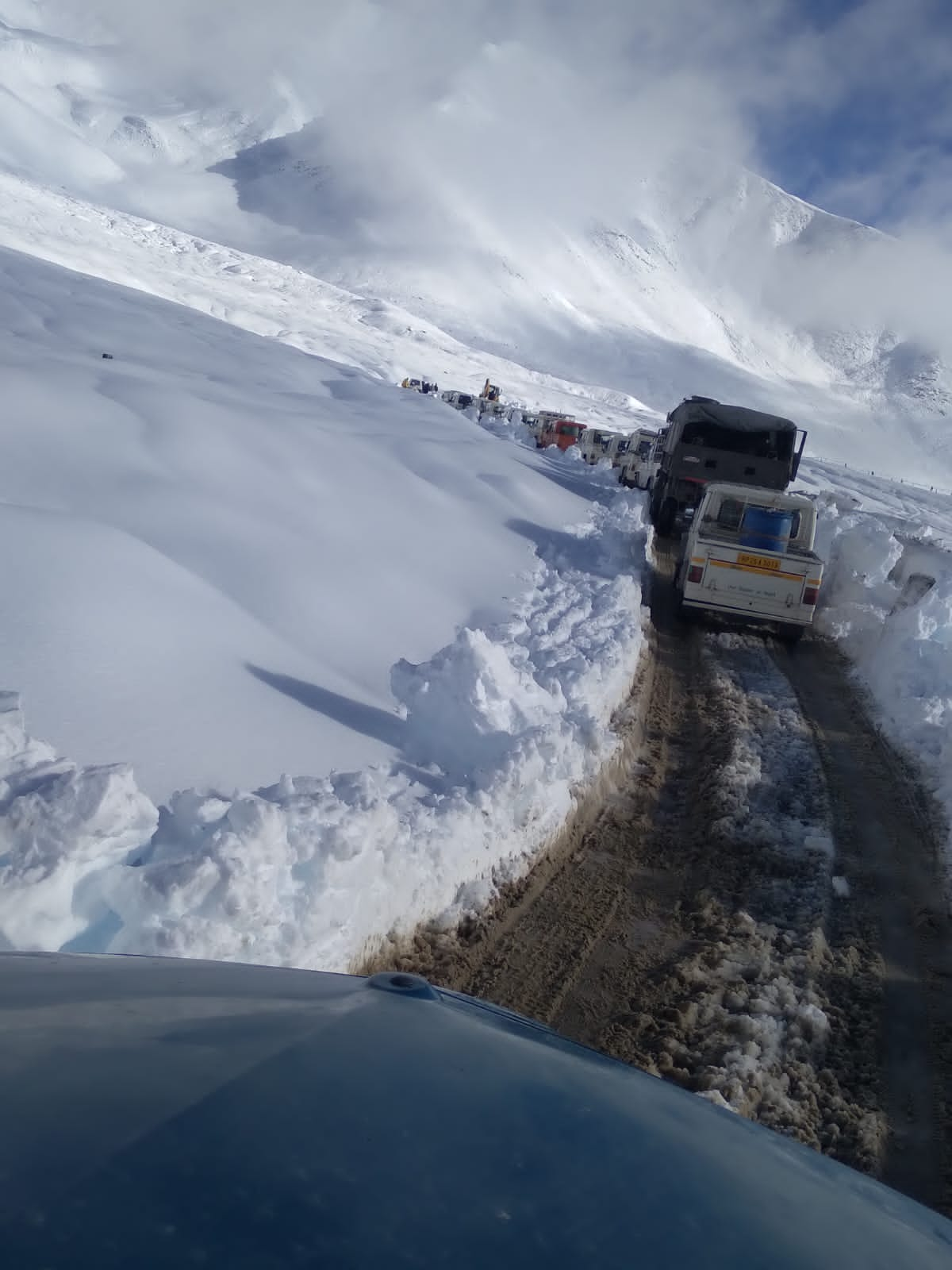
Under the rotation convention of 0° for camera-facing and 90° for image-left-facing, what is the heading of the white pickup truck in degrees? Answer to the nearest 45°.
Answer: approximately 180°

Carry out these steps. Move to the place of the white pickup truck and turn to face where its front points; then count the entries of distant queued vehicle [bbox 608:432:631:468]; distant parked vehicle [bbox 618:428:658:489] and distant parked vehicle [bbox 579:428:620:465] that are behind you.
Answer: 0

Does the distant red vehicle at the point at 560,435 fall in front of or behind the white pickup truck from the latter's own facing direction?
in front

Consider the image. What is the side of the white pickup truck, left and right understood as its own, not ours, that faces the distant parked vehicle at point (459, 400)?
front

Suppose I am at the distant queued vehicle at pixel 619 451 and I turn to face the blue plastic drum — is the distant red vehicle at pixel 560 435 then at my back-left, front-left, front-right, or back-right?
back-right

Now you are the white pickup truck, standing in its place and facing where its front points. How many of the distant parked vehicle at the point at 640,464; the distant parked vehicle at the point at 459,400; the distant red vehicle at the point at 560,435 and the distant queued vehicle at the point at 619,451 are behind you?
0

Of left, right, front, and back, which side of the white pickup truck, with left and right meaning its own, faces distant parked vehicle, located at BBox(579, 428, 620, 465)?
front

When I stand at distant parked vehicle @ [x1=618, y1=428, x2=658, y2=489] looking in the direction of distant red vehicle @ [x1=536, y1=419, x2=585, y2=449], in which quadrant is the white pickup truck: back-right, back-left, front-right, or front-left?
back-left

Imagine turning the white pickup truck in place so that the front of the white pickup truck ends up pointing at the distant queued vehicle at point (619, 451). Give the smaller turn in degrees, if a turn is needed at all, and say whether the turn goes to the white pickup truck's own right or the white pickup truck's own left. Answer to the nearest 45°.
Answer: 0° — it already faces it

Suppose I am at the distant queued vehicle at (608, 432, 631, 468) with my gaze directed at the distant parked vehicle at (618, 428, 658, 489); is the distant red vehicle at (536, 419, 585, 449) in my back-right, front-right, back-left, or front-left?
back-right

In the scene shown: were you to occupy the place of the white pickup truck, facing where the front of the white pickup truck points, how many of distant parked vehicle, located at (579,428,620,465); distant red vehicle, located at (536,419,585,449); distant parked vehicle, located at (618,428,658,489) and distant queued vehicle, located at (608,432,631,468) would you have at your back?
0

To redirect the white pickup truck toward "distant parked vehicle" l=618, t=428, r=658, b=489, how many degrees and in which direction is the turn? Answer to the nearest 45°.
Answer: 0° — it already faces it
